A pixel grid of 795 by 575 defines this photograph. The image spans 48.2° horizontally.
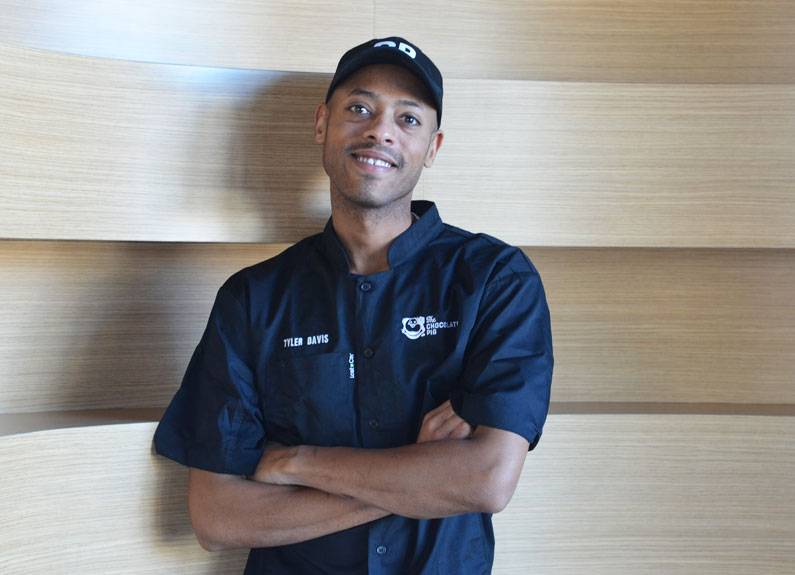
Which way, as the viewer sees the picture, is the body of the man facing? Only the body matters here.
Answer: toward the camera
